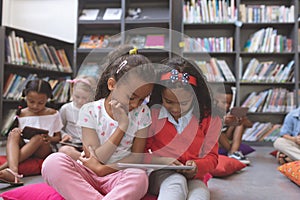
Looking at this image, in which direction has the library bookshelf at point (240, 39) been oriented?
toward the camera

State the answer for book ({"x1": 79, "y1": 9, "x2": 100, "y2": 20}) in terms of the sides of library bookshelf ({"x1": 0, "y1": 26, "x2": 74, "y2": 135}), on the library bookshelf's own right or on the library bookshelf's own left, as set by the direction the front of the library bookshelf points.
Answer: on the library bookshelf's own left

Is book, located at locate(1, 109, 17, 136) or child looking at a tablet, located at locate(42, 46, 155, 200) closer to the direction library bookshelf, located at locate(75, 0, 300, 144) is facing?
the child looking at a tablet

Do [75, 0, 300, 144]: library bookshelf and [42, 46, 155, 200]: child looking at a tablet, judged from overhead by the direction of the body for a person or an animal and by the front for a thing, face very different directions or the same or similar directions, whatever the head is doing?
same or similar directions

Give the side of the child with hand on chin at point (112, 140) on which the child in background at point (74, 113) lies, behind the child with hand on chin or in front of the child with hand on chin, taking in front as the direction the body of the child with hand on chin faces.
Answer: behind

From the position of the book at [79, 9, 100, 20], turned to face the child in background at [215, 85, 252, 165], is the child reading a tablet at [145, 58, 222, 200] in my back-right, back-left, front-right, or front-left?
front-right

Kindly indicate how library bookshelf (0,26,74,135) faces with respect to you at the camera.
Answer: facing the viewer and to the right of the viewer

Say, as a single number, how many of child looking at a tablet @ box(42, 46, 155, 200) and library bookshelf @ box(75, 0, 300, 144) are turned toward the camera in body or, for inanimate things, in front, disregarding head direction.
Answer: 2

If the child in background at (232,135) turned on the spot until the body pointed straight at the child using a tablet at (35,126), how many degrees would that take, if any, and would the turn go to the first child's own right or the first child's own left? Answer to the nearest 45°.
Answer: approximately 90° to the first child's own right

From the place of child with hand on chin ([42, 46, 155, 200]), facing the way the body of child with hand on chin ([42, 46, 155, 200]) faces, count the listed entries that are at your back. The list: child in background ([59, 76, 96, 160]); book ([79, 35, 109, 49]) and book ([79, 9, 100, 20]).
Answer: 3

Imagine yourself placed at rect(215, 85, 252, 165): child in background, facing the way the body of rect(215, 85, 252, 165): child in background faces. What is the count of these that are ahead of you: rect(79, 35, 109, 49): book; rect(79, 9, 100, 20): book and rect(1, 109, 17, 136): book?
0

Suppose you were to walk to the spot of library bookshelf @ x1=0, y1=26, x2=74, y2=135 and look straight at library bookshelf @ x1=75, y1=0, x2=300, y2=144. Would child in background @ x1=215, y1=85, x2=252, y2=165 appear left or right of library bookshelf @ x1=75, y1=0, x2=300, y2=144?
right

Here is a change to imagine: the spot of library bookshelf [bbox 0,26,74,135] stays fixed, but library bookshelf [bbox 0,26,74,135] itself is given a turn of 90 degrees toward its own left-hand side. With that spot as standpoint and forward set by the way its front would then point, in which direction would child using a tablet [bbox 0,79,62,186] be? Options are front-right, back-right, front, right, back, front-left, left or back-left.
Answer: back-right

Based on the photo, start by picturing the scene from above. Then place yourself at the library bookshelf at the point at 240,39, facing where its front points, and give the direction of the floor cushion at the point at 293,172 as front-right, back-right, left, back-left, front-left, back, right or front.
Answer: front

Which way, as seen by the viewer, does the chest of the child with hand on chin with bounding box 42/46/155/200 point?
toward the camera

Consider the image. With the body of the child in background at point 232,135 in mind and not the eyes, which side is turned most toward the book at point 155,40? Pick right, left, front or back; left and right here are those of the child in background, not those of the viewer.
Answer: back

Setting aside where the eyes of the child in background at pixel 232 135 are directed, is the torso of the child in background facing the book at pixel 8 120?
no

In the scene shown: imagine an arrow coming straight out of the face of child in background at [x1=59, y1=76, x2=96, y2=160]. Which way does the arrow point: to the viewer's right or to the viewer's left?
to the viewer's left
